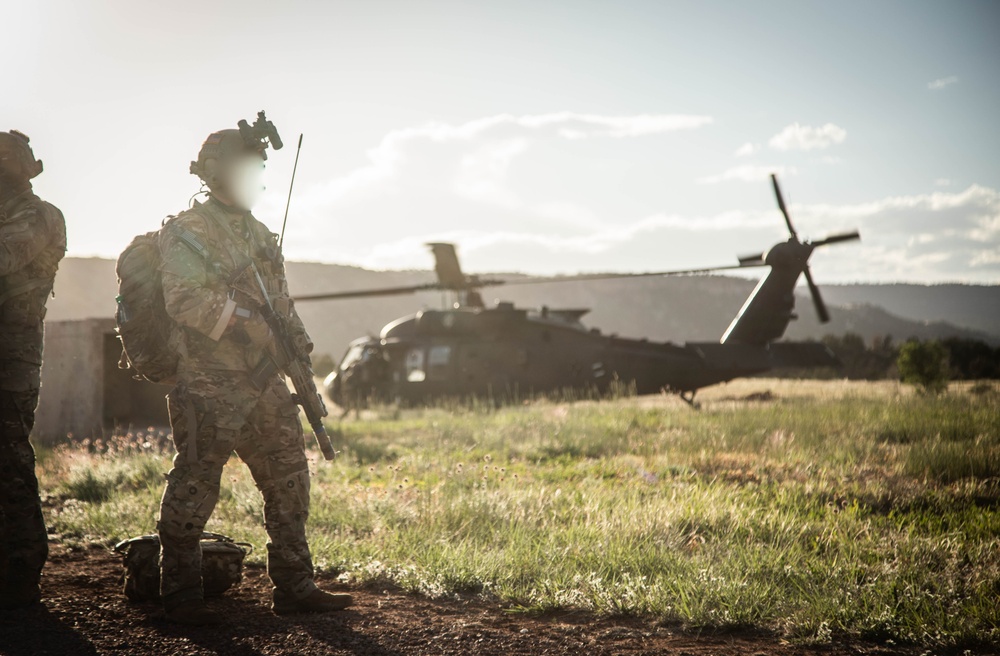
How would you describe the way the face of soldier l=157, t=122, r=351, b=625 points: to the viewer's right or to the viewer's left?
to the viewer's right

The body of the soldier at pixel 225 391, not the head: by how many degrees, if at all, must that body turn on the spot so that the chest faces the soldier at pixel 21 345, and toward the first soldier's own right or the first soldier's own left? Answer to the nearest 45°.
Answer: approximately 180°

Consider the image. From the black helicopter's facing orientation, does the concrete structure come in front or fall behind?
in front

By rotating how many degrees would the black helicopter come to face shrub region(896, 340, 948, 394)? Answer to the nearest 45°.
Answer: approximately 180°

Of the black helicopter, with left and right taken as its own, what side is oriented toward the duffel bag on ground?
left

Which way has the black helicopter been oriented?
to the viewer's left

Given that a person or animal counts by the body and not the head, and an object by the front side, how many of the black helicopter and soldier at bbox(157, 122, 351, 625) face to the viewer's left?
1

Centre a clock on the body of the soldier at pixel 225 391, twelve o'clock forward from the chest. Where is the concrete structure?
The concrete structure is roughly at 7 o'clock from the soldier.

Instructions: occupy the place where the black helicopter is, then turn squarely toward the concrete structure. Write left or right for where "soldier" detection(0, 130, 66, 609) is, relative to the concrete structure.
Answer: left

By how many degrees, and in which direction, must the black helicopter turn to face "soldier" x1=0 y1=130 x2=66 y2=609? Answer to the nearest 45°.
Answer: approximately 90° to its left

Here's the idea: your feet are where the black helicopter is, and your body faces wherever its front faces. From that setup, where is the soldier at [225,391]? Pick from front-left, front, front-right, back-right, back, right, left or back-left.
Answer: left

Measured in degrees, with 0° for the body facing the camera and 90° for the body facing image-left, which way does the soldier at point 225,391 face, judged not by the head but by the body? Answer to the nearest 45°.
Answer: approximately 315°
